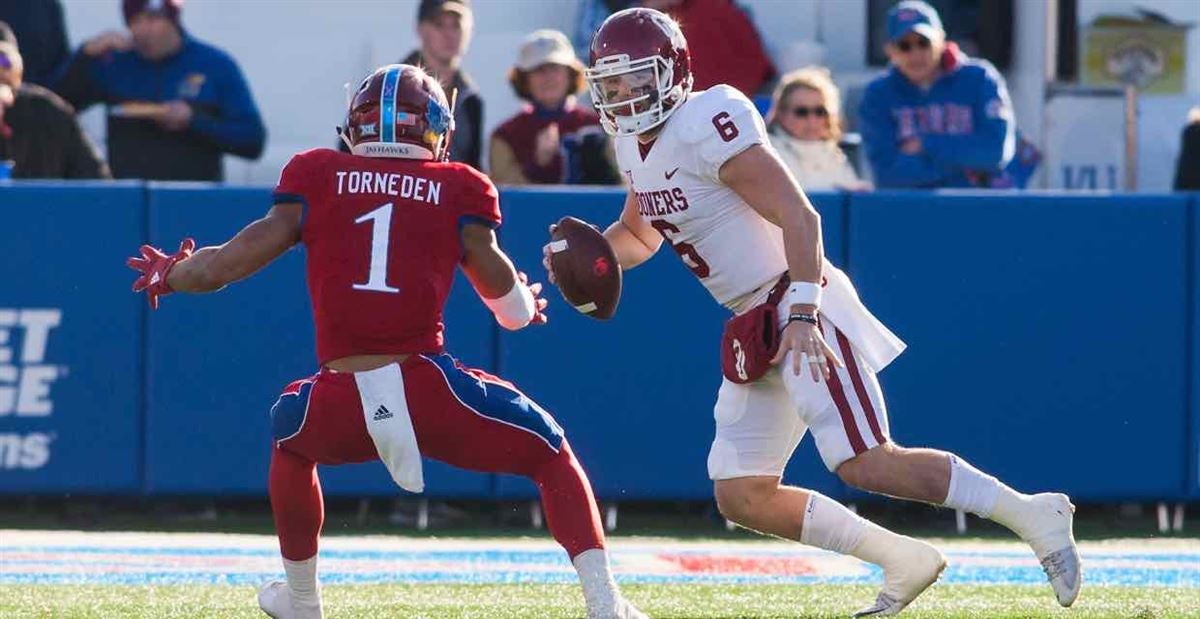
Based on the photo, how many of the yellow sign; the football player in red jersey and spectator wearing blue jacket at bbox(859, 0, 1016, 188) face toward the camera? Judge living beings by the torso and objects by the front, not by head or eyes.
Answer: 2

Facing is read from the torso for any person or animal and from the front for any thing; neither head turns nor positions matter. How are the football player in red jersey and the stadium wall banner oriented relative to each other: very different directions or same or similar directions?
very different directions

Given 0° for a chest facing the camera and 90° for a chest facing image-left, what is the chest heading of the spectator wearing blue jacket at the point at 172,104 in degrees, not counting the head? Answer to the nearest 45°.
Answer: approximately 0°

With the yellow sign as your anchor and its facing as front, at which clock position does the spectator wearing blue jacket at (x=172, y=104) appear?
The spectator wearing blue jacket is roughly at 2 o'clock from the yellow sign.

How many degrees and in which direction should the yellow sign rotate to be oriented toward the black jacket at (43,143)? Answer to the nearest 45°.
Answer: approximately 45° to its right

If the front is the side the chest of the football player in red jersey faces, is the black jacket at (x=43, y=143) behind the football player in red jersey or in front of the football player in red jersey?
in front

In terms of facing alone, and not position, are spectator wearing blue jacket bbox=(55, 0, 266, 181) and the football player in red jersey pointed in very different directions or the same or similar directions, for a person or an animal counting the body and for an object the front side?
very different directions

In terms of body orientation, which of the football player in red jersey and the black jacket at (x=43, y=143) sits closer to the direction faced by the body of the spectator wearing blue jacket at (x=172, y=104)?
the football player in red jersey
